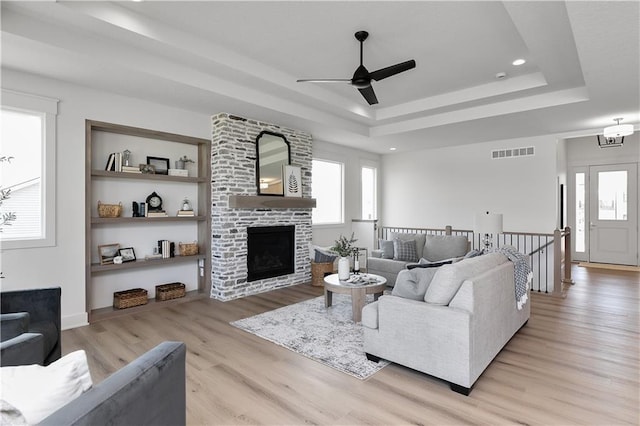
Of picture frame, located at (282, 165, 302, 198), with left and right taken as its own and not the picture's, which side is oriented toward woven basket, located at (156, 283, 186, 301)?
right

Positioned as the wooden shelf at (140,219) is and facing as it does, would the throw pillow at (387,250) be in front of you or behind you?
in front

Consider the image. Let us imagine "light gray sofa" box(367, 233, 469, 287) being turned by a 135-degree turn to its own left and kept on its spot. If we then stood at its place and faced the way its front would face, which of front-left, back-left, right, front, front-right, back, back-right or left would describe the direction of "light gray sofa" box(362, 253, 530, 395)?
right

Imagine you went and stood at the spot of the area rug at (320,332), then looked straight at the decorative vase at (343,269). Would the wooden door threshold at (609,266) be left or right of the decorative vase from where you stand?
right

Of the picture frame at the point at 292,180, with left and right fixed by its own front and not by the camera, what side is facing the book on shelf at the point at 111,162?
right

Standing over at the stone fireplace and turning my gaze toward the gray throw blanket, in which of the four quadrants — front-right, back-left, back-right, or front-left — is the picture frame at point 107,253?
back-right

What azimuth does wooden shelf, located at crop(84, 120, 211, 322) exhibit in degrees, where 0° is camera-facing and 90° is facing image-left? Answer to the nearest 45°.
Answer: approximately 315°

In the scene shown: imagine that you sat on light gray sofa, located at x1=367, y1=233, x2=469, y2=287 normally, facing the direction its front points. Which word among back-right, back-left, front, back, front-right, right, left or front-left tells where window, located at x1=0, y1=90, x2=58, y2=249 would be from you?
front

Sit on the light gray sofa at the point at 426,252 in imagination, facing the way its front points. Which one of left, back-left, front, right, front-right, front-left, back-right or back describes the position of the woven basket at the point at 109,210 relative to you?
front

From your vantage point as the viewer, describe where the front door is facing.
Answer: facing the viewer

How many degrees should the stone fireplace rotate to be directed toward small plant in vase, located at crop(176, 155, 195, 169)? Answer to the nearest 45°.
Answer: approximately 135° to its right

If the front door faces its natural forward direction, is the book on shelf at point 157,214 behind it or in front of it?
in front

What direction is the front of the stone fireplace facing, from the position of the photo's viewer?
facing the viewer and to the right of the viewer

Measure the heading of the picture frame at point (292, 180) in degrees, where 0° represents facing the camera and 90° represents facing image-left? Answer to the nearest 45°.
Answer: approximately 315°

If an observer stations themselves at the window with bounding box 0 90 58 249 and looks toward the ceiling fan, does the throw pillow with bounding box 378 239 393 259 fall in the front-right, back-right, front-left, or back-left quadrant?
front-left

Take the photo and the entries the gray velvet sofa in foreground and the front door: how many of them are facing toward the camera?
1

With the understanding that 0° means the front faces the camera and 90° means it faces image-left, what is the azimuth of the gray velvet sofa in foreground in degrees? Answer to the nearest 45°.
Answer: approximately 135°

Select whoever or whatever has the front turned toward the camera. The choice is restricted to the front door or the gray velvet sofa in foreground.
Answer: the front door
